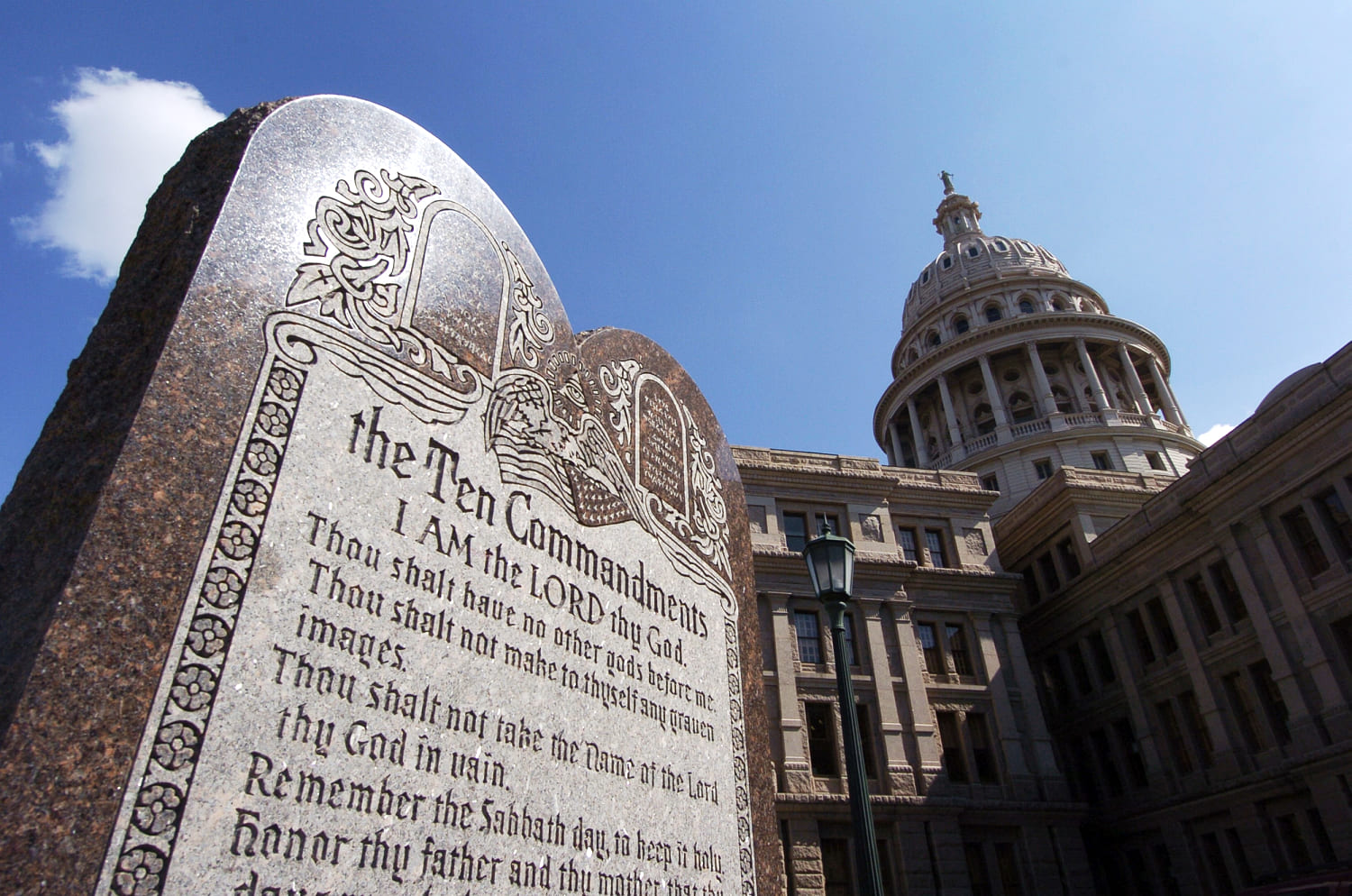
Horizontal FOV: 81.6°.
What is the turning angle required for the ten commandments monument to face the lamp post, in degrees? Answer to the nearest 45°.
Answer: approximately 90° to its left

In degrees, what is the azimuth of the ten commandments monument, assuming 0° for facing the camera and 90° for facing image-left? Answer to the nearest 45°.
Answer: approximately 315°

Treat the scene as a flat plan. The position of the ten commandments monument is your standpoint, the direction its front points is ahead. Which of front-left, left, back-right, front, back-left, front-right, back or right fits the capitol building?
left
